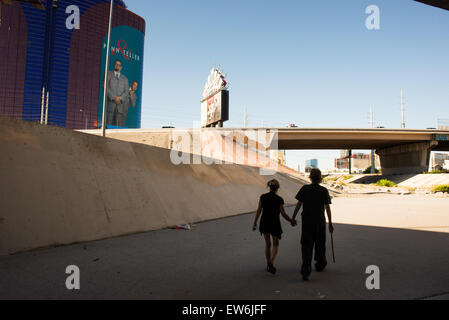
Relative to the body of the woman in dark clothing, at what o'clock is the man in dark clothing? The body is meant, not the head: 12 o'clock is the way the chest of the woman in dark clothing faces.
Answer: The man in dark clothing is roughly at 3 o'clock from the woman in dark clothing.

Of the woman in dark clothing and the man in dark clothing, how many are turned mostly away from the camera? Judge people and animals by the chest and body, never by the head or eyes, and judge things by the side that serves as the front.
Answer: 2

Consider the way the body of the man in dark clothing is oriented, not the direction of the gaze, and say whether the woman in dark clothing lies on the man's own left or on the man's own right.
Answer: on the man's own left

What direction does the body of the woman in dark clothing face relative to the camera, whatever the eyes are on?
away from the camera

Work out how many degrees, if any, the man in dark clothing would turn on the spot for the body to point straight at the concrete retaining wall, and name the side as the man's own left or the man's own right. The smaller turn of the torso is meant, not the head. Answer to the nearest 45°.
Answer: approximately 90° to the man's own left

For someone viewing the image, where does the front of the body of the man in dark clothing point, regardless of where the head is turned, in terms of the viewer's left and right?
facing away from the viewer
